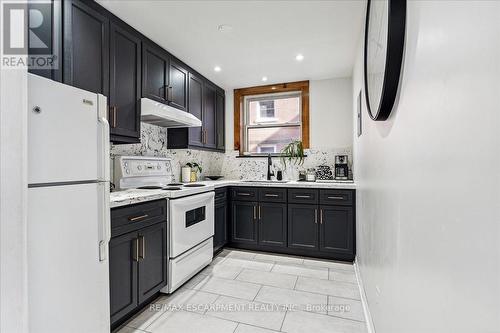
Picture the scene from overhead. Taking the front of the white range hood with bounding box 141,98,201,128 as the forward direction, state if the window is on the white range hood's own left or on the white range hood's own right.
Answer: on the white range hood's own left

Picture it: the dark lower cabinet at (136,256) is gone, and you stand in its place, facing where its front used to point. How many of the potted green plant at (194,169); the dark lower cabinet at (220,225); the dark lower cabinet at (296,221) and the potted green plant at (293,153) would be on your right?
0

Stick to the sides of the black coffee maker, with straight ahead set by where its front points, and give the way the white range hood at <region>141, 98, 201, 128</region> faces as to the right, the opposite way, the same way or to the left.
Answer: to the left

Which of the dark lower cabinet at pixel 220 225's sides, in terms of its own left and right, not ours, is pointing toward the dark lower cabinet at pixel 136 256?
right

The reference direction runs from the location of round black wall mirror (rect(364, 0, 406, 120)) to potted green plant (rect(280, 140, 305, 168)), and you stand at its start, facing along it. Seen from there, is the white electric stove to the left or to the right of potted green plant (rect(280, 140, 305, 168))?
left

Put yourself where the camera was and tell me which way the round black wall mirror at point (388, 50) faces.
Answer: facing to the left of the viewer

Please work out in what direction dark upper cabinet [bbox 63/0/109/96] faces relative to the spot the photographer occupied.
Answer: facing the viewer and to the right of the viewer

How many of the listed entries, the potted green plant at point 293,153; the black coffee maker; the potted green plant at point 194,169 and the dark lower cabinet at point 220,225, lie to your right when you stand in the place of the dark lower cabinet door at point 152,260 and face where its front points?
0

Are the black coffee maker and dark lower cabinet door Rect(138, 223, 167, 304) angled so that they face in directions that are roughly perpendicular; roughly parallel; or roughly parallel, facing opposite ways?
roughly perpendicular

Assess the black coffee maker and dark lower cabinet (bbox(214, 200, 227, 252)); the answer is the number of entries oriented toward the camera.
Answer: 1

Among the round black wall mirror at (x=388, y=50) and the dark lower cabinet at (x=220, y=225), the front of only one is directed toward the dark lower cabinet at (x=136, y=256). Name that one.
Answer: the round black wall mirror

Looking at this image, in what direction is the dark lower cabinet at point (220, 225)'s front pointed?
to the viewer's right

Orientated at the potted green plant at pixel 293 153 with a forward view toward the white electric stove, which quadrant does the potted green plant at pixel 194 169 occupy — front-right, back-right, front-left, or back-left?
front-right

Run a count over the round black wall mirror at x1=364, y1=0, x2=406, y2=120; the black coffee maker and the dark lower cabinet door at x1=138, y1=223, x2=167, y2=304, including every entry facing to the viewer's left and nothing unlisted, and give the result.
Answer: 1

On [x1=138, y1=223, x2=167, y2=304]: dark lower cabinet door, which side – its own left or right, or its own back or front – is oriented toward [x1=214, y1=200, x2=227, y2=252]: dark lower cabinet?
left

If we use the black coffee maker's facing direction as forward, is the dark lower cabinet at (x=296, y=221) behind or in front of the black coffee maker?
in front

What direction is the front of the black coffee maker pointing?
toward the camera
